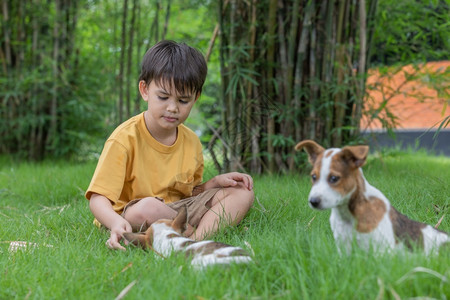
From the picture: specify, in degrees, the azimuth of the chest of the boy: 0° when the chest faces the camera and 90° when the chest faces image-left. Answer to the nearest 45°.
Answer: approximately 315°

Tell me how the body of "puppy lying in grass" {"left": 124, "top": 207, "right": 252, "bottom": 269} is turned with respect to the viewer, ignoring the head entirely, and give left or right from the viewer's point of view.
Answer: facing away from the viewer and to the left of the viewer

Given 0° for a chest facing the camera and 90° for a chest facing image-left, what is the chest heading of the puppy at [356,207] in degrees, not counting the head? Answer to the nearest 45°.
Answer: approximately 45°

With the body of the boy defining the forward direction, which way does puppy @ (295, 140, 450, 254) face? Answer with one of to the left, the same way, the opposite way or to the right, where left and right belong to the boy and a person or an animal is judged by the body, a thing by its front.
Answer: to the right

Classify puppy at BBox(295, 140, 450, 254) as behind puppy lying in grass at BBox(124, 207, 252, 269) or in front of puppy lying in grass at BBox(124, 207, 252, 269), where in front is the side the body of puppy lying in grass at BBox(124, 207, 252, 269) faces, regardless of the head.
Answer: behind
